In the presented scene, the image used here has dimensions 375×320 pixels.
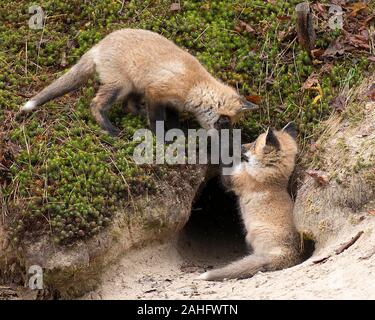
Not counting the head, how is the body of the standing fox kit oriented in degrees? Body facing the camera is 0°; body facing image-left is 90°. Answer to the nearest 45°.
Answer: approximately 270°

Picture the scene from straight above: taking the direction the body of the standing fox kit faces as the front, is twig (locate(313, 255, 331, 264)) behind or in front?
in front

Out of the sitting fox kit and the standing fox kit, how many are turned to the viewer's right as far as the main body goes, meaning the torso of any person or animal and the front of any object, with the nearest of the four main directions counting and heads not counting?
1

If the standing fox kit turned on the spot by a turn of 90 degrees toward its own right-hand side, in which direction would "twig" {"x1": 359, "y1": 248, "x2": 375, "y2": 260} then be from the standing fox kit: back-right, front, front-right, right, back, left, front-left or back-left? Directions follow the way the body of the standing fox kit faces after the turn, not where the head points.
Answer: front-left

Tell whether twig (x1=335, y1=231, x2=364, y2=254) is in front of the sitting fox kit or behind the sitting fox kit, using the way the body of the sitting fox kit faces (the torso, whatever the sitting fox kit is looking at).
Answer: behind

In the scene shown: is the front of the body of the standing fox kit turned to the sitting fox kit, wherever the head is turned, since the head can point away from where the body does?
yes
